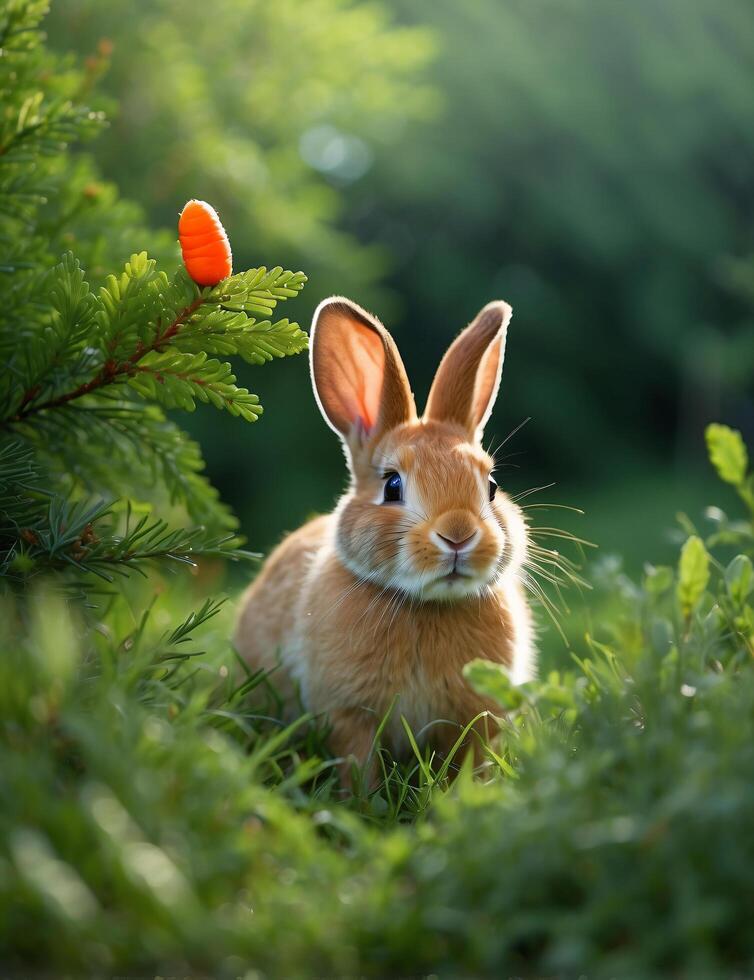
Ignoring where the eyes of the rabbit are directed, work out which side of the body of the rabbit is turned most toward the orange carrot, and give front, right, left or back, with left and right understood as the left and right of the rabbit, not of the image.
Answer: right

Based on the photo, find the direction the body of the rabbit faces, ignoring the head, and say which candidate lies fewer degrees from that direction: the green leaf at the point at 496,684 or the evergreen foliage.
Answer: the green leaf

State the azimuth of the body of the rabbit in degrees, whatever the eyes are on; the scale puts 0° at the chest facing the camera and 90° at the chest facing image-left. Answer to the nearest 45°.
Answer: approximately 315°
